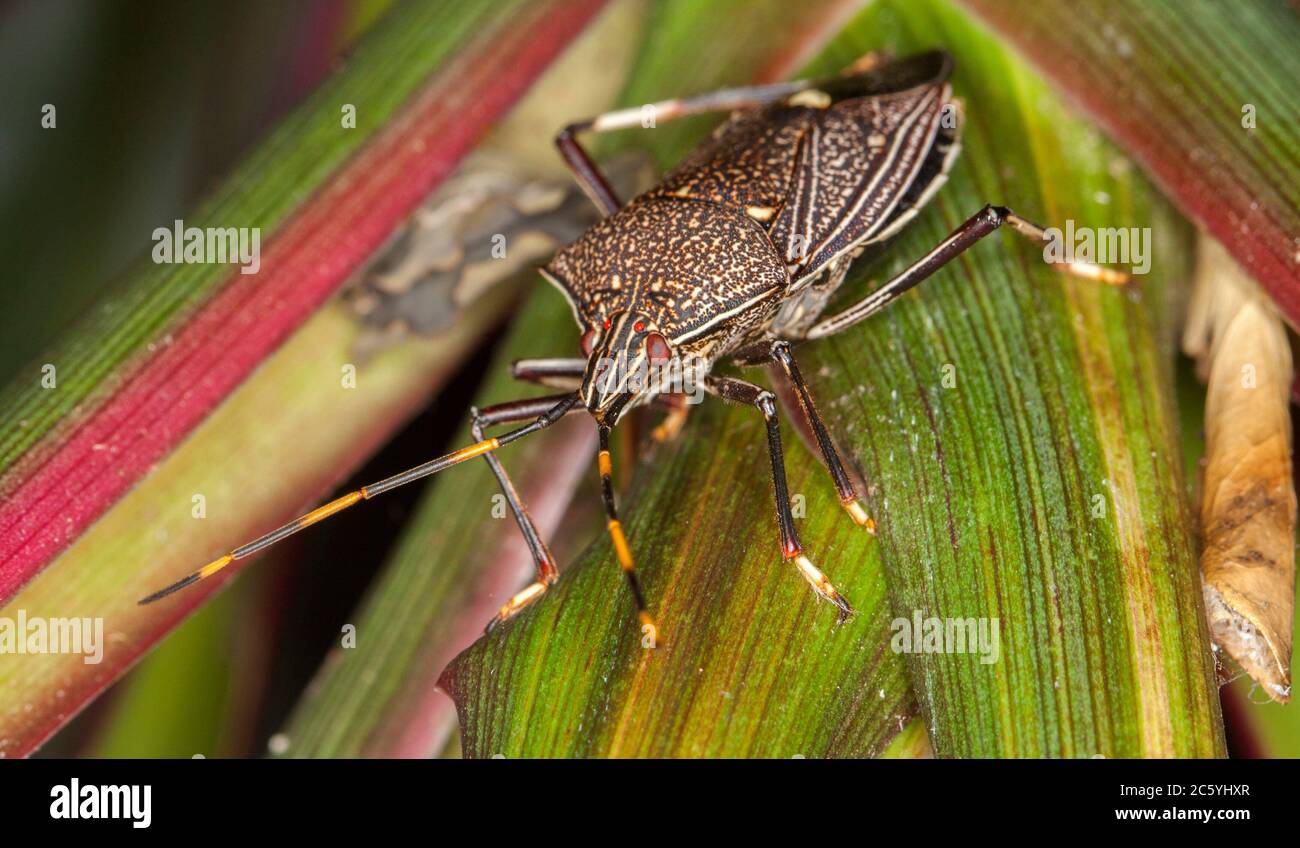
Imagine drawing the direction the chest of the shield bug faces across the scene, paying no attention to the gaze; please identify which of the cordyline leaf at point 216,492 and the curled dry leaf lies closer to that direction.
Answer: the cordyline leaf

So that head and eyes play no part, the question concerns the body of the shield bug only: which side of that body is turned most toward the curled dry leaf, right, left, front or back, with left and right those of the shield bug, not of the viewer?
left

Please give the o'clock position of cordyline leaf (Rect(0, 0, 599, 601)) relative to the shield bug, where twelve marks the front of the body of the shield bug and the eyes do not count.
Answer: The cordyline leaf is roughly at 1 o'clock from the shield bug.

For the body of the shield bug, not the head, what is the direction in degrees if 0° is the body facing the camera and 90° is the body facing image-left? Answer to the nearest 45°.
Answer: approximately 45°

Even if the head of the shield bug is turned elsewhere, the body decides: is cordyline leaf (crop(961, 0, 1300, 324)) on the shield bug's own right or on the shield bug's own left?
on the shield bug's own left

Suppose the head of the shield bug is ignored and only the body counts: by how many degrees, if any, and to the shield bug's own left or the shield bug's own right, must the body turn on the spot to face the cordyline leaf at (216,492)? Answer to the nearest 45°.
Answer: approximately 45° to the shield bug's own right
